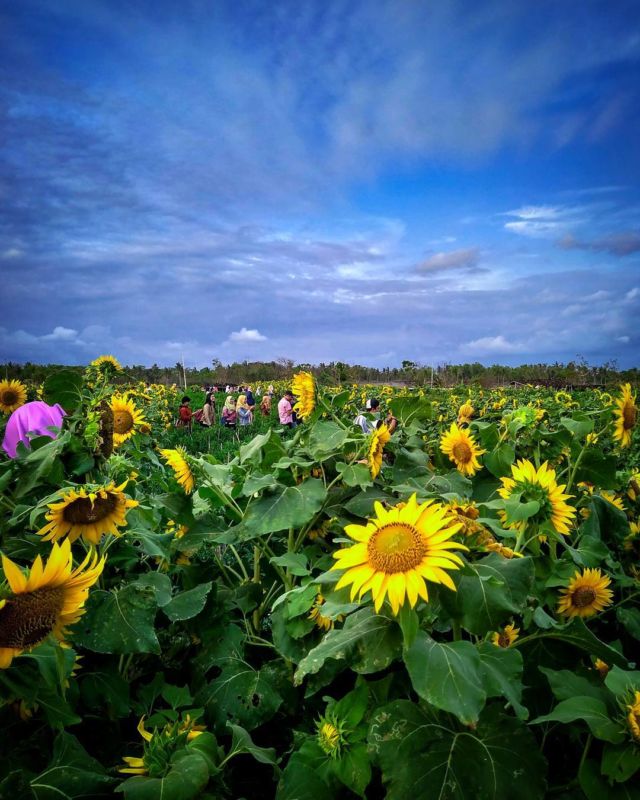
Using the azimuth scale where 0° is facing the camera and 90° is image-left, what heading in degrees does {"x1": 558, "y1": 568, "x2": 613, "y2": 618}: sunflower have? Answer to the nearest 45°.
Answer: approximately 0°

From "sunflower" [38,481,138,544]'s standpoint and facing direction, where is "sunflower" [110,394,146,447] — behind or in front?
behind

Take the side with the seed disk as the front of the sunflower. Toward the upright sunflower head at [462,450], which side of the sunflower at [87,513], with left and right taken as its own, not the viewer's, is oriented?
left

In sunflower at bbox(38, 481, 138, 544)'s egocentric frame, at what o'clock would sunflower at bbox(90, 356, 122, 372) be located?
sunflower at bbox(90, 356, 122, 372) is roughly at 6 o'clock from sunflower at bbox(38, 481, 138, 544).
